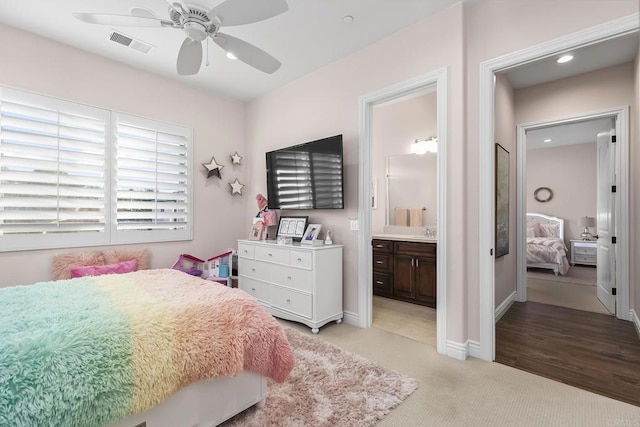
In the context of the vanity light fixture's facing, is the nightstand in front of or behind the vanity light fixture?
behind

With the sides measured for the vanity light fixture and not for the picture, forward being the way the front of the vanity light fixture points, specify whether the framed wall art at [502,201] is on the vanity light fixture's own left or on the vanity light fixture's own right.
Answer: on the vanity light fixture's own left

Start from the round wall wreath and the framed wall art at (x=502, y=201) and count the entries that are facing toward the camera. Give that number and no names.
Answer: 1

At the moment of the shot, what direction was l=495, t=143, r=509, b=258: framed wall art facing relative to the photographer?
facing to the right of the viewer

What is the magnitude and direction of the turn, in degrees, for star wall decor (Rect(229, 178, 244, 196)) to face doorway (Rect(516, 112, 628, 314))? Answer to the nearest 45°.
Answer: approximately 45° to its left

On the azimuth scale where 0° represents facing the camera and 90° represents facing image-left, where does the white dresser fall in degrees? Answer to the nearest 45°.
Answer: approximately 45°

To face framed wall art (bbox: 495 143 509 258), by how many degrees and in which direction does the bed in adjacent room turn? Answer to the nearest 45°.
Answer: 0° — it already faces it

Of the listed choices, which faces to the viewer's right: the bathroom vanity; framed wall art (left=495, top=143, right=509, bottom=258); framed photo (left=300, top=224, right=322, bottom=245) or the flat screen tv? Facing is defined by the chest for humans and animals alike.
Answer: the framed wall art

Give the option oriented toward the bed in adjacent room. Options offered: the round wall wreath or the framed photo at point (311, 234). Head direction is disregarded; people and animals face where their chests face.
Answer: the round wall wreath

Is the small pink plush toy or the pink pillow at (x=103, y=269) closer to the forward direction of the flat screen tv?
the pink pillow

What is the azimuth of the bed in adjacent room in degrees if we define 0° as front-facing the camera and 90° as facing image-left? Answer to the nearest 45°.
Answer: approximately 0°

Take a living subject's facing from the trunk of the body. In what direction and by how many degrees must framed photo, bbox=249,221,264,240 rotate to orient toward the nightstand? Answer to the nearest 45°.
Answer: approximately 135° to its left

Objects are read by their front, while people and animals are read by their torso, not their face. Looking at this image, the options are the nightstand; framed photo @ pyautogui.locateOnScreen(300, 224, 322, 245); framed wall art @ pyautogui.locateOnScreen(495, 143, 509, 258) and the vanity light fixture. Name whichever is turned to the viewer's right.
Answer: the framed wall art

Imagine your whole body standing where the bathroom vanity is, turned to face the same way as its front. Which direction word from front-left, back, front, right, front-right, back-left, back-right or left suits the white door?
back-left

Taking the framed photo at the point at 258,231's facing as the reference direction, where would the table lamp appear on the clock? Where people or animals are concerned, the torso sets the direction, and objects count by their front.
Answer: The table lamp is roughly at 7 o'clock from the framed photo.

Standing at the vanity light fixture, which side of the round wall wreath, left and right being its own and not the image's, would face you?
front

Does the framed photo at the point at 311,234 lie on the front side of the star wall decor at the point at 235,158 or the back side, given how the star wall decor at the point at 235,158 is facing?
on the front side
